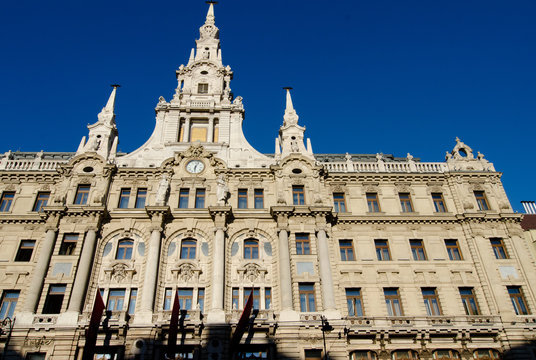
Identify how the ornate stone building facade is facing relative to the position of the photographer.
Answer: facing the viewer
